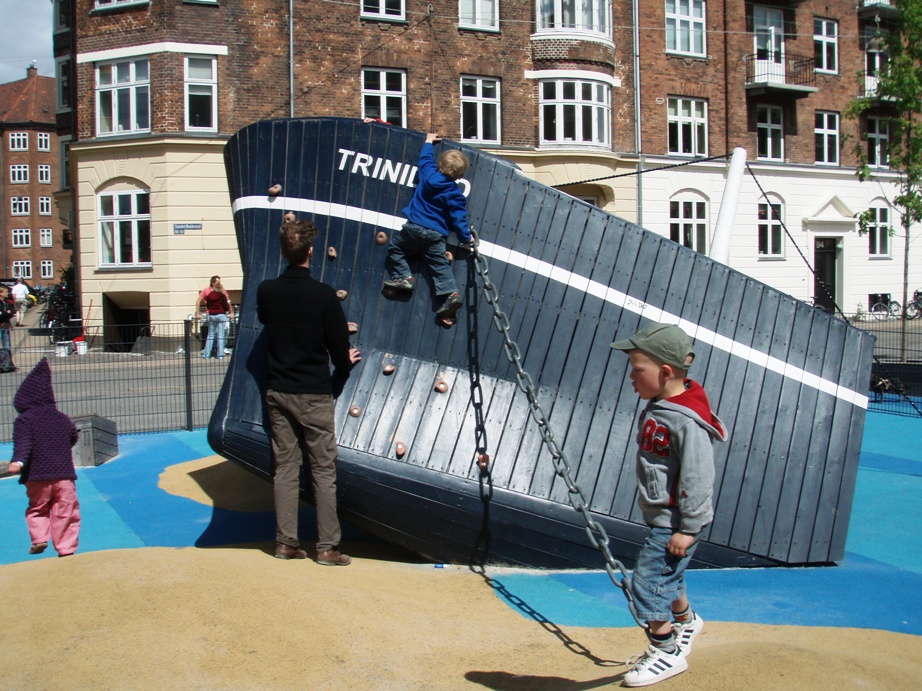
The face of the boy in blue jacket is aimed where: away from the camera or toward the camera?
away from the camera

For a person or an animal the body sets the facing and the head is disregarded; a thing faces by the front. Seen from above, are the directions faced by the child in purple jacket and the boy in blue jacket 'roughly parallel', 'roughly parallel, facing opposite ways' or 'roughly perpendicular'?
roughly parallel

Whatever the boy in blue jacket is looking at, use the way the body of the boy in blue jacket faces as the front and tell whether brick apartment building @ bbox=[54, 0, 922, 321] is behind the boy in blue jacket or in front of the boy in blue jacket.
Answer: in front

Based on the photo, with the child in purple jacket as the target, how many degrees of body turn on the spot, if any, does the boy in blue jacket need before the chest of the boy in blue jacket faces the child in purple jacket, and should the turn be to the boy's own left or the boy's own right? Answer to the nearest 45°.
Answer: approximately 90° to the boy's own left

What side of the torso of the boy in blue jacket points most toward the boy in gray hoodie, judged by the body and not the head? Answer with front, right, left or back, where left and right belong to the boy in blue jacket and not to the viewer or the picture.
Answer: back

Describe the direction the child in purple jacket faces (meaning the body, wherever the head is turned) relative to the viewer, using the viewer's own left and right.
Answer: facing away from the viewer

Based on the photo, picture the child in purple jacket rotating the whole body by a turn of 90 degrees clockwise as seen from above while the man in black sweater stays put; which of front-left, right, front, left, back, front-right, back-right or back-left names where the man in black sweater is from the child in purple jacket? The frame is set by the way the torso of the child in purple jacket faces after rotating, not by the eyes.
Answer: front-right

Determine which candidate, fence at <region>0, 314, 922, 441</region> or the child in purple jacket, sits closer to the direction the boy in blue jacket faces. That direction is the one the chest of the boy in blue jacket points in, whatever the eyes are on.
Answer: the fence

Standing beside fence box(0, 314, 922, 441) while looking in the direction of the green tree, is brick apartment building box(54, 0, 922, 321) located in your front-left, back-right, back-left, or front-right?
front-left

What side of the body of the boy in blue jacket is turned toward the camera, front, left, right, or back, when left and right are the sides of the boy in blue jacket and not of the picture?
back

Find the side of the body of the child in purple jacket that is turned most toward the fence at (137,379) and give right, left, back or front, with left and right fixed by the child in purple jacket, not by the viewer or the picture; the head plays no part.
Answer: front

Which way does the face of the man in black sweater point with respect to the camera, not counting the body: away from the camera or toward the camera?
away from the camera

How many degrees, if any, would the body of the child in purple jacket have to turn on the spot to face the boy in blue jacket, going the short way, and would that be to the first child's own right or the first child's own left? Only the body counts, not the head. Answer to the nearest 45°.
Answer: approximately 135° to the first child's own right

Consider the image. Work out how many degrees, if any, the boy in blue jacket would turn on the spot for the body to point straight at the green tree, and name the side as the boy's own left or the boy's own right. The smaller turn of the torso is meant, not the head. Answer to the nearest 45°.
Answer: approximately 45° to the boy's own right
